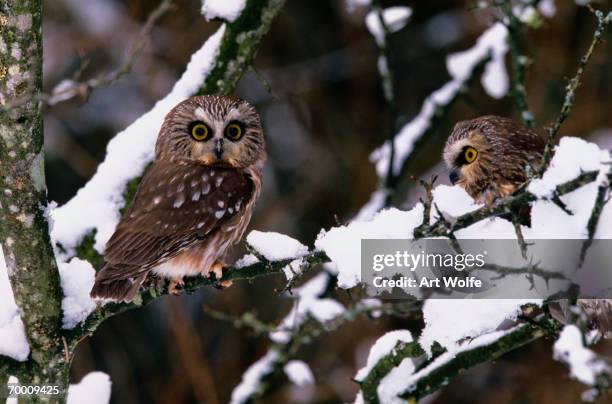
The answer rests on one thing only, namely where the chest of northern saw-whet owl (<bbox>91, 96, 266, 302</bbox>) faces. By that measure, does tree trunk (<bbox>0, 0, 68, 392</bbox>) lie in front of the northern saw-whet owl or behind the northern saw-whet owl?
behind

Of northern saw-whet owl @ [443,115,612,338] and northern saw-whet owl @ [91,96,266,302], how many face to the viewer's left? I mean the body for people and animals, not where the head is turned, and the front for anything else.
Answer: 1

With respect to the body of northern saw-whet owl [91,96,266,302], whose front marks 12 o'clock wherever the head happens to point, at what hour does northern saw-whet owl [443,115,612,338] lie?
northern saw-whet owl [443,115,612,338] is roughly at 12 o'clock from northern saw-whet owl [91,96,266,302].

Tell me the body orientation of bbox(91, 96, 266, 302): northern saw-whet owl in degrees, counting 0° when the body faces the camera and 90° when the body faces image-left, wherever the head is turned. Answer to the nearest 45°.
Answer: approximately 270°

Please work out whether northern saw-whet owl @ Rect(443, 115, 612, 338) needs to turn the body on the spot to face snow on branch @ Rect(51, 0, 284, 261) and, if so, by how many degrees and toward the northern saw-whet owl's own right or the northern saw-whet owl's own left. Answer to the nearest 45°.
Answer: approximately 45° to the northern saw-whet owl's own left

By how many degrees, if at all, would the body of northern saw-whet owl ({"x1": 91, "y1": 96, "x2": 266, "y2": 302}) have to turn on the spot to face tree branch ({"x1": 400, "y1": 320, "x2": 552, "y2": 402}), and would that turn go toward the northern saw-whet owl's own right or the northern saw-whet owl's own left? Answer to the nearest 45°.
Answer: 0° — it already faces it

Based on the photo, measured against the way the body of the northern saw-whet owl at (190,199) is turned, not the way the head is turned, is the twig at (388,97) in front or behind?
in front

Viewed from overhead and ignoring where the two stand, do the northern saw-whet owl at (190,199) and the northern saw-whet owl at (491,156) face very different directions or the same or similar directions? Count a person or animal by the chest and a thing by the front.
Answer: very different directions

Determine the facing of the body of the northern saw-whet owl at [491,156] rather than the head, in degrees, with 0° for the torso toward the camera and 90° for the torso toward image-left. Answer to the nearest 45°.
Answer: approximately 90°
